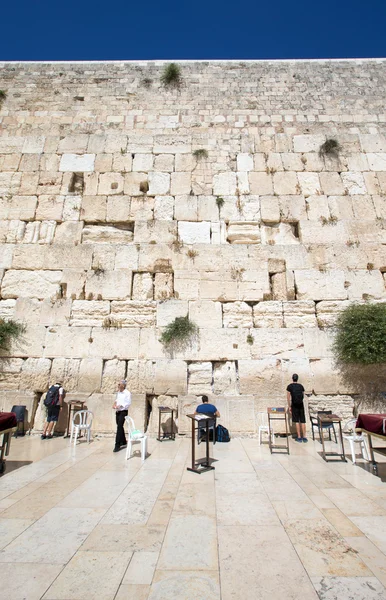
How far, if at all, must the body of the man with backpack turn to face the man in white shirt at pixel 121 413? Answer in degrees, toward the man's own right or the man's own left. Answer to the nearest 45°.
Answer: approximately 90° to the man's own right

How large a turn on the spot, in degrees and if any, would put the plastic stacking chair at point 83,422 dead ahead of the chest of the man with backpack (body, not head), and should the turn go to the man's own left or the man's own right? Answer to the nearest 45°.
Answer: approximately 90° to the man's own right

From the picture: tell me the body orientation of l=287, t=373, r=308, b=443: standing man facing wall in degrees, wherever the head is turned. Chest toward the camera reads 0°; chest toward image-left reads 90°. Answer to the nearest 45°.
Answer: approximately 180°

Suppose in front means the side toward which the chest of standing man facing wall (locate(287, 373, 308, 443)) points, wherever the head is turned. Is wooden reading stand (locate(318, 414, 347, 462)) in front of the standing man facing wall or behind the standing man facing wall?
behind

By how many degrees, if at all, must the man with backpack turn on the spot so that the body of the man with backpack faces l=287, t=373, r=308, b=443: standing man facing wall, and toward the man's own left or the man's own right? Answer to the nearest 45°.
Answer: approximately 90° to the man's own right

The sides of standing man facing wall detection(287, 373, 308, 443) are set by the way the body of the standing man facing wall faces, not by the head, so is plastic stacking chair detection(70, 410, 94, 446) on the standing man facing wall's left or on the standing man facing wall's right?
on the standing man facing wall's left

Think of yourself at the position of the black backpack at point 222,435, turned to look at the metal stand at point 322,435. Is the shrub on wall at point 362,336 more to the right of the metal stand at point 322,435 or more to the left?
left

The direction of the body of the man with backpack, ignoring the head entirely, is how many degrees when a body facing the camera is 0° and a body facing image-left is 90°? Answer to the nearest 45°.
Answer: approximately 225°
